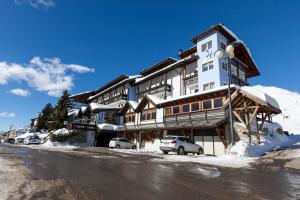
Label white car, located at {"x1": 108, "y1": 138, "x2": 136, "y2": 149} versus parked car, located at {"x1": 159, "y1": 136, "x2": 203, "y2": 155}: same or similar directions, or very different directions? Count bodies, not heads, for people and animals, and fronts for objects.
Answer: same or similar directions
